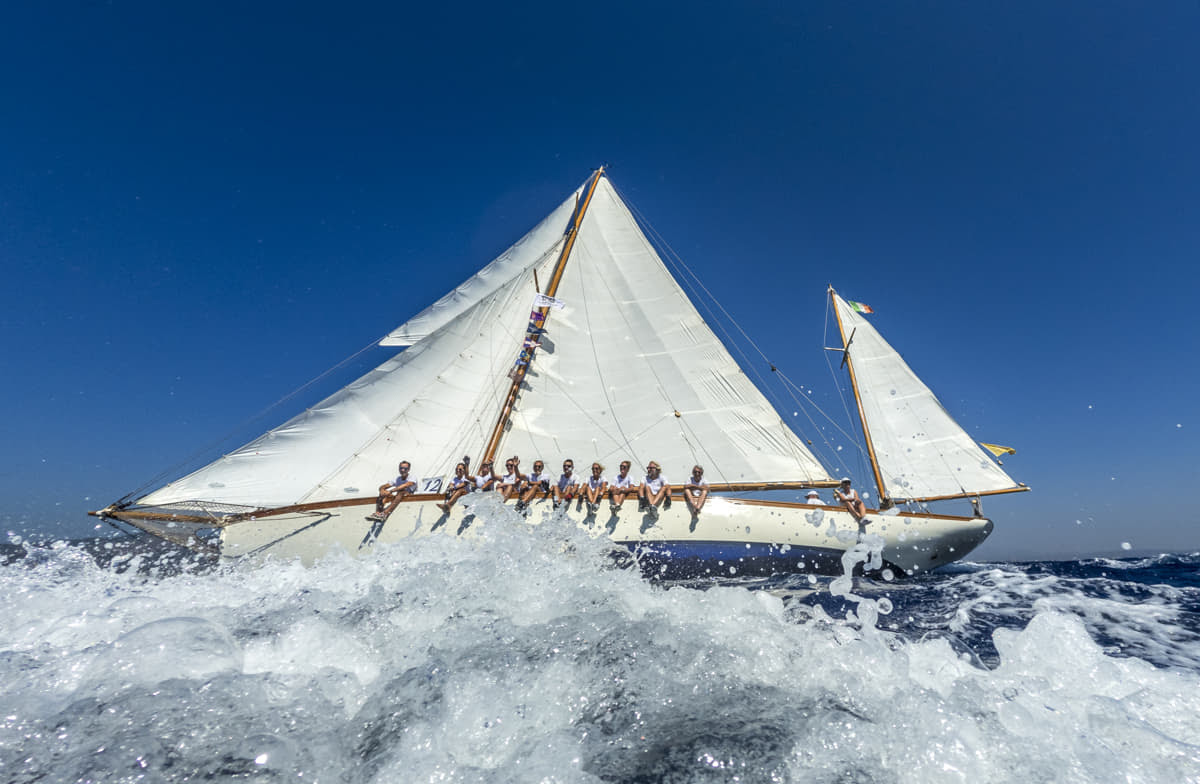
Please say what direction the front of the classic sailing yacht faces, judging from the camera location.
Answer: facing to the left of the viewer

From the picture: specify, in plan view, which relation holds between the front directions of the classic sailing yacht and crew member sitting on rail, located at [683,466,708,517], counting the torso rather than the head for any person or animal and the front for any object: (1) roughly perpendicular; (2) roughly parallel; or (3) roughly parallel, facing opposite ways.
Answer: roughly perpendicular

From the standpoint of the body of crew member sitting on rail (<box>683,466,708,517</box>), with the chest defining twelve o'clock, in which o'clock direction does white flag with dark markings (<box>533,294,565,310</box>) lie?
The white flag with dark markings is roughly at 4 o'clock from the crew member sitting on rail.

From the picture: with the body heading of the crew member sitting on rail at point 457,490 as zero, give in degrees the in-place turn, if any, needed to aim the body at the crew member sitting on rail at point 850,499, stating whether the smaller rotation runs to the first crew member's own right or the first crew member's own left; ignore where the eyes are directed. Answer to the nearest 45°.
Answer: approximately 135° to the first crew member's own left

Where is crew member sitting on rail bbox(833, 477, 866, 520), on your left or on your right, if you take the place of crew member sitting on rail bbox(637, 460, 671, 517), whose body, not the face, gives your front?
on your left

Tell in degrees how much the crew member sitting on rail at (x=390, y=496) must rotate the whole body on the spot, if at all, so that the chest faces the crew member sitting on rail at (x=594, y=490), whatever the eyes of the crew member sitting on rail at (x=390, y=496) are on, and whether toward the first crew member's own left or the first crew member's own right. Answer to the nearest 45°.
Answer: approximately 135° to the first crew member's own left

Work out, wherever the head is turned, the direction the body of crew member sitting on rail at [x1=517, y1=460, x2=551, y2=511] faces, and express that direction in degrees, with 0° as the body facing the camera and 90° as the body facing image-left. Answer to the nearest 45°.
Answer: approximately 45°

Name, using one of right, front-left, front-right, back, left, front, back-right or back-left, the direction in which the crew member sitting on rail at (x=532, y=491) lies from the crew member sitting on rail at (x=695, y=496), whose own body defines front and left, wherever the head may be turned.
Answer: right

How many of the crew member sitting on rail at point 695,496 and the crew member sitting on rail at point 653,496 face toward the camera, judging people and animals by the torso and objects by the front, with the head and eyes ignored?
2
